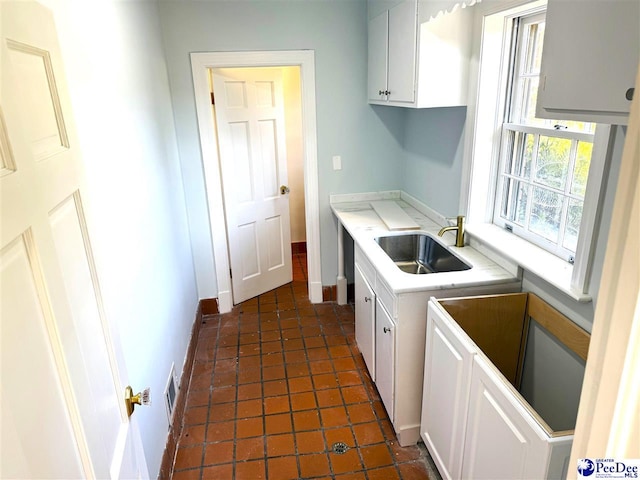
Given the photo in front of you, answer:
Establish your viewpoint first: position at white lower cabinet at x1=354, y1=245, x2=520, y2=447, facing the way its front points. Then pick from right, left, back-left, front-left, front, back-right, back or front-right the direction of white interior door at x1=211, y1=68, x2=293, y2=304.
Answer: front-right

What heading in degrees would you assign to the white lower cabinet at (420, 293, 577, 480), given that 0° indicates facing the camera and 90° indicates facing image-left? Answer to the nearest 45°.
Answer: approximately 45°

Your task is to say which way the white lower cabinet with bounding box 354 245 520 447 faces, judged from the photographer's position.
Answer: facing to the left of the viewer

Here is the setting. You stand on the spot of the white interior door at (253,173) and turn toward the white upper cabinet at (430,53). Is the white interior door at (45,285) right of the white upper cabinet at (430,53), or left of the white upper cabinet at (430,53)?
right

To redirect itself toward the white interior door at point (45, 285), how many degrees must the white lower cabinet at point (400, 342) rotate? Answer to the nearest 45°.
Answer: approximately 90° to its left

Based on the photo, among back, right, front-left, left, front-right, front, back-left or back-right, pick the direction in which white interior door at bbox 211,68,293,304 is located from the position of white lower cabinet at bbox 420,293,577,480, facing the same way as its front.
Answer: right

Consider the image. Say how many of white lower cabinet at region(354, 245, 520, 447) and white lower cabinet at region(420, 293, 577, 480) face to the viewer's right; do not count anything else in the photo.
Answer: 0
